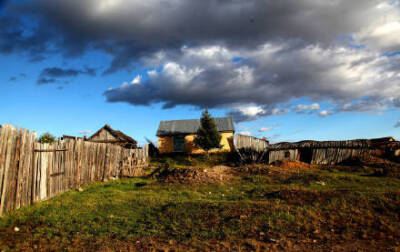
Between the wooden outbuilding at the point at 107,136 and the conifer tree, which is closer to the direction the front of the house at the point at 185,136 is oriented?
the conifer tree

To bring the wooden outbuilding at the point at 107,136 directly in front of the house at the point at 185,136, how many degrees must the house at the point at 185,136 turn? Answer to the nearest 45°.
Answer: approximately 90° to its right

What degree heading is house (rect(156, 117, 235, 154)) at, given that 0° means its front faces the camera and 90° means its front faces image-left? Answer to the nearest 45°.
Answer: approximately 0°

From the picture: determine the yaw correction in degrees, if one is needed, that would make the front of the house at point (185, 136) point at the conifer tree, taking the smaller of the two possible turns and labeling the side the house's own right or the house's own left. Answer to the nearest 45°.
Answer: approximately 45° to the house's own left
